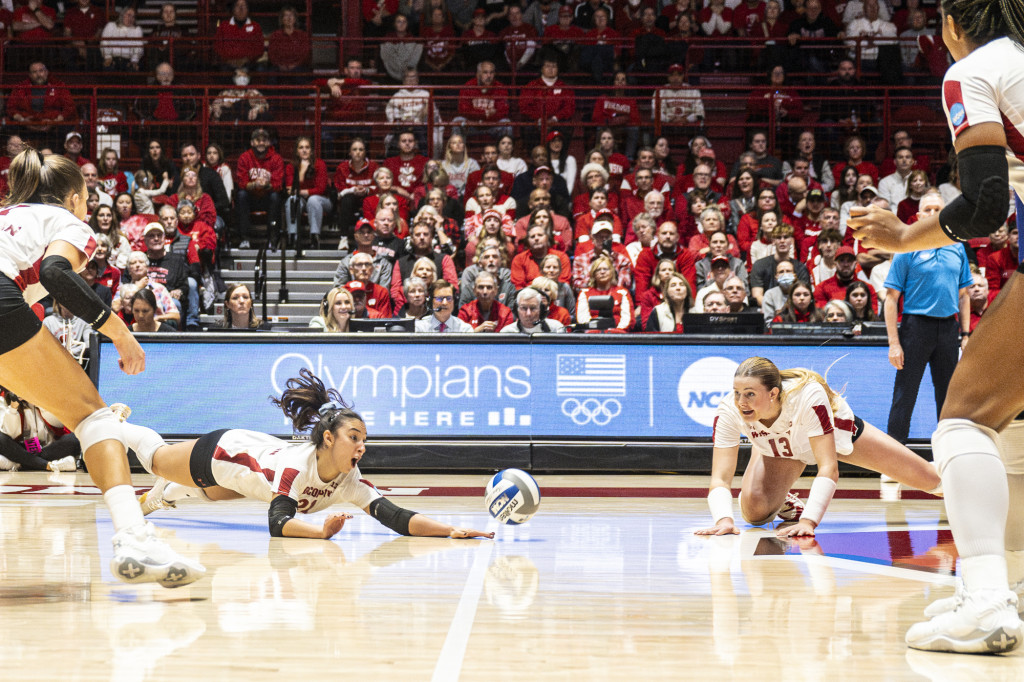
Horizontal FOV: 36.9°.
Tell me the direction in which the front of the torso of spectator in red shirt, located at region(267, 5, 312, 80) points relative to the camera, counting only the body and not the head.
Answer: toward the camera

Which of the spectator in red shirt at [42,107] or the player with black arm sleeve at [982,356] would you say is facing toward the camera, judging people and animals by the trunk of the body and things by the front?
the spectator in red shirt

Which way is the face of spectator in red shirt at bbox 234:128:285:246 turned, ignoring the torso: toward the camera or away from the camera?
toward the camera

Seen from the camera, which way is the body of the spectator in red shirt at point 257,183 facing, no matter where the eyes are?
toward the camera

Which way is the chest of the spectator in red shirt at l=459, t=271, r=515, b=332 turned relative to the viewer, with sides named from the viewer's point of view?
facing the viewer

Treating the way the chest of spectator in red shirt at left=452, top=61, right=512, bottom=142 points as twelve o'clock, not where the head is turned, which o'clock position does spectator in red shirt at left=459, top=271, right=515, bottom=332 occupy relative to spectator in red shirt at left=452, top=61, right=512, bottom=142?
spectator in red shirt at left=459, top=271, right=515, bottom=332 is roughly at 12 o'clock from spectator in red shirt at left=452, top=61, right=512, bottom=142.

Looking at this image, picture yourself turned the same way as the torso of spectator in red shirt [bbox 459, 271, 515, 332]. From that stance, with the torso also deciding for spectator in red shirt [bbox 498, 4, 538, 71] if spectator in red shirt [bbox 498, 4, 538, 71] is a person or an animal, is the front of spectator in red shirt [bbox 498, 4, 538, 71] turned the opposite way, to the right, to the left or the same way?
the same way

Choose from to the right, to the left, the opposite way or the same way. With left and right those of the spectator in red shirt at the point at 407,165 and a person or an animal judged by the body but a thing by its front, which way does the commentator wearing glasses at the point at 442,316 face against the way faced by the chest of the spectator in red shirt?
the same way

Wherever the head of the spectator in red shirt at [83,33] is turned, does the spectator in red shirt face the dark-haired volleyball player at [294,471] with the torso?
yes

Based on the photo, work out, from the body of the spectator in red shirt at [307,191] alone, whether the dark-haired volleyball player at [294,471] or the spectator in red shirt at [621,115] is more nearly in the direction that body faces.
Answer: the dark-haired volleyball player

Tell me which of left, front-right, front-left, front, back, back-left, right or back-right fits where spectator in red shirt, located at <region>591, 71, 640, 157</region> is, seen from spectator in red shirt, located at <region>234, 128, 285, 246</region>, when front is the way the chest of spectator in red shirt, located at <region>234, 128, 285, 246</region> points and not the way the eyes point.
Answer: left

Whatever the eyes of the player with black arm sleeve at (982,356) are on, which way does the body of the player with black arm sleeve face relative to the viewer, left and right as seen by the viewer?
facing to the left of the viewer

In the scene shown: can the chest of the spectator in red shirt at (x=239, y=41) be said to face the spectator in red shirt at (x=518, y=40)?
no

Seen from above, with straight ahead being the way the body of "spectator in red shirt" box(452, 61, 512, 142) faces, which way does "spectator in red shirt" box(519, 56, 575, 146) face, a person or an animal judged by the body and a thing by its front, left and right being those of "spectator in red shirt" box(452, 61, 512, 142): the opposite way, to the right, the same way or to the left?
the same way

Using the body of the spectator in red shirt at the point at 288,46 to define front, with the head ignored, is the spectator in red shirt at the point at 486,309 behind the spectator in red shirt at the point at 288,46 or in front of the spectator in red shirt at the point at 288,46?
in front
